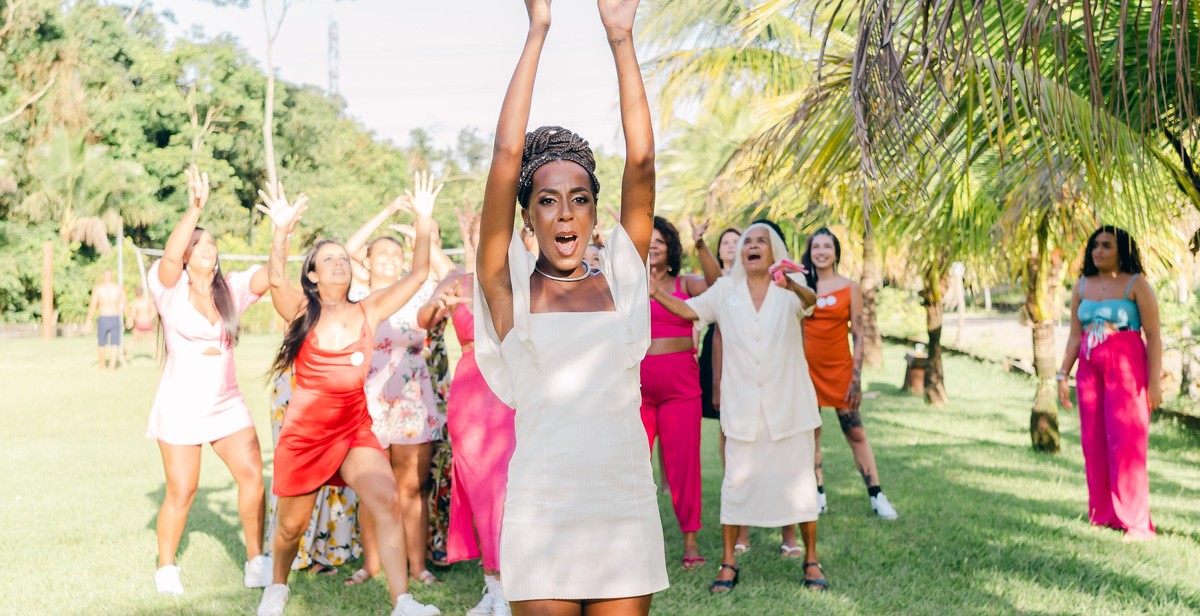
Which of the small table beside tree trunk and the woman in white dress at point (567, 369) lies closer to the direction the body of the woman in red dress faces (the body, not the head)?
the woman in white dress

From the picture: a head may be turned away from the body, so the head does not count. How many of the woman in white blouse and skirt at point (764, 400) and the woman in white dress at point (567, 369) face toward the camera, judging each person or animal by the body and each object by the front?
2

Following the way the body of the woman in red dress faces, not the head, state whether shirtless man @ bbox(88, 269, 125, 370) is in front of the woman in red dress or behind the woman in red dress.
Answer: behind

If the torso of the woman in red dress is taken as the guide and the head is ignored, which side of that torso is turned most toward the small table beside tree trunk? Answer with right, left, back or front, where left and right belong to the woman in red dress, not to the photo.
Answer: left
